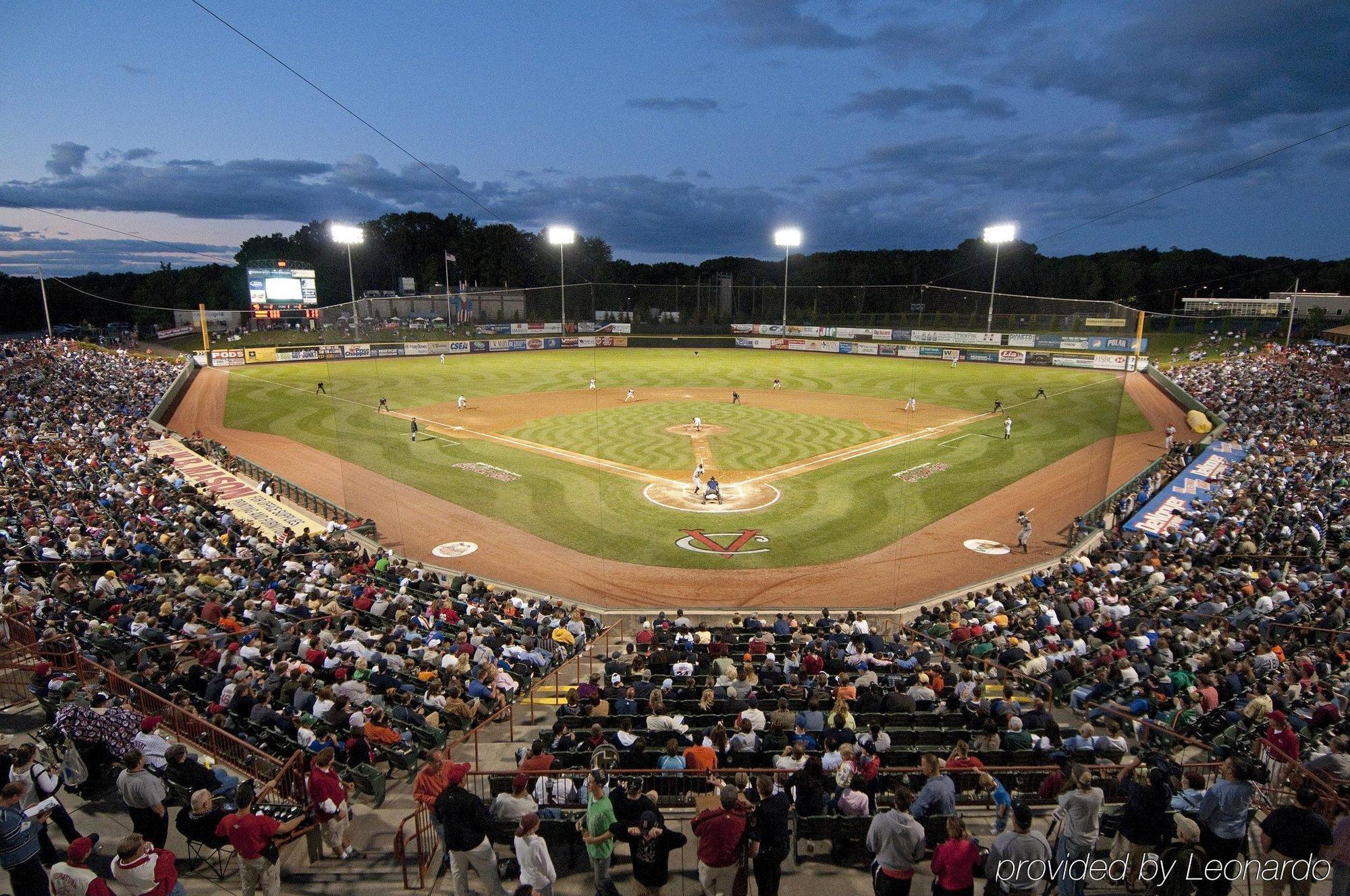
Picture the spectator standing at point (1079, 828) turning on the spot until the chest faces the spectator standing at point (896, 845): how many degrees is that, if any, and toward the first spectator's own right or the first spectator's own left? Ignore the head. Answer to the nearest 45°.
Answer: approximately 135° to the first spectator's own left

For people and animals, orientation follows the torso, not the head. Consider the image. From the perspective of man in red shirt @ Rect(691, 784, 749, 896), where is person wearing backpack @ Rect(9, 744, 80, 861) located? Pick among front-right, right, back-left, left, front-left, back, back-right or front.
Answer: left

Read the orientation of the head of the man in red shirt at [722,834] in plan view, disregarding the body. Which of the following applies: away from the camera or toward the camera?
away from the camera

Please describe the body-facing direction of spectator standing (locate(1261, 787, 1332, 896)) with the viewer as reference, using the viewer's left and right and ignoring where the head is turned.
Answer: facing away from the viewer

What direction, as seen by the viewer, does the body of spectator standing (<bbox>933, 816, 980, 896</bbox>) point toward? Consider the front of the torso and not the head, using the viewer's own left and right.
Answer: facing away from the viewer

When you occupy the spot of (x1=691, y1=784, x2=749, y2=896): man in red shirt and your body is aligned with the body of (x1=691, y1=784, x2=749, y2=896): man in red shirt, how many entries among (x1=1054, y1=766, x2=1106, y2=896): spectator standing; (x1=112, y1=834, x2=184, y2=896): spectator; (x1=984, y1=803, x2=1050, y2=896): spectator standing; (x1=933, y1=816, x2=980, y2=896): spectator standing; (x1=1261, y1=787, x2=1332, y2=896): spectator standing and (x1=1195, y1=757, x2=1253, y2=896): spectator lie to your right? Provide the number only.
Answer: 5

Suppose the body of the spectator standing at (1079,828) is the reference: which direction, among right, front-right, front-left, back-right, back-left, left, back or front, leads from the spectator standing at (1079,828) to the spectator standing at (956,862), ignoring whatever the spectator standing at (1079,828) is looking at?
back-left

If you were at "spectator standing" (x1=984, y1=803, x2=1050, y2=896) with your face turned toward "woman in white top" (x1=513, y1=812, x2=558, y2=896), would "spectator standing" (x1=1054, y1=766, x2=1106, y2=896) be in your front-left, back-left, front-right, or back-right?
back-right

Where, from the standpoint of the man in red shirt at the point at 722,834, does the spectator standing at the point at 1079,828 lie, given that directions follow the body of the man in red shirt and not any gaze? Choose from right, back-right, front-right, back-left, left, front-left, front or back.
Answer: right

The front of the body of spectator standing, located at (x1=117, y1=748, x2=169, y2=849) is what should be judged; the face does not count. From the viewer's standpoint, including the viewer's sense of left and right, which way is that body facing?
facing away from the viewer and to the right of the viewer

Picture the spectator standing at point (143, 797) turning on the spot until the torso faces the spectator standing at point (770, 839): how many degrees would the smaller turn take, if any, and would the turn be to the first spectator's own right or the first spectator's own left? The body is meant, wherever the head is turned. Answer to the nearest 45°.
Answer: approximately 90° to the first spectator's own right

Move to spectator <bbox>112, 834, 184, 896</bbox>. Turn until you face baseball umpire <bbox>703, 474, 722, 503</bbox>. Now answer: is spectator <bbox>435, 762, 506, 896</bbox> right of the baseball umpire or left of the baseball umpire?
right

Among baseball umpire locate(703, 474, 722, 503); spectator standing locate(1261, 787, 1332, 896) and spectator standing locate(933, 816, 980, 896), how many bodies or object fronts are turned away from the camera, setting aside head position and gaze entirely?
3

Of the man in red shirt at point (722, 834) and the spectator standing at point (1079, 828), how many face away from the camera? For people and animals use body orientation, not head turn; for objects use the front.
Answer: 2
